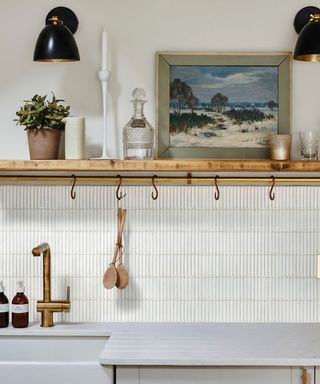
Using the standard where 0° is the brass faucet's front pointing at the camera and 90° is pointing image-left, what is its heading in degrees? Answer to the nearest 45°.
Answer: approximately 45°

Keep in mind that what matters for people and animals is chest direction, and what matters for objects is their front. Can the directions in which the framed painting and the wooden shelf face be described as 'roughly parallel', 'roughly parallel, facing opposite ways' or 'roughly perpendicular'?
roughly parallel

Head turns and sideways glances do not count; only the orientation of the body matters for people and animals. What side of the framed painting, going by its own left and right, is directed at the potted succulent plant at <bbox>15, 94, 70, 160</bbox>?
right

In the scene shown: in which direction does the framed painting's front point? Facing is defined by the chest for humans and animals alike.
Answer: toward the camera

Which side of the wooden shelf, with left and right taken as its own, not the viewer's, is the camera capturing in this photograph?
front

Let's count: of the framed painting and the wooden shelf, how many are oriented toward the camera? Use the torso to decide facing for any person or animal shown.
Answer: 2

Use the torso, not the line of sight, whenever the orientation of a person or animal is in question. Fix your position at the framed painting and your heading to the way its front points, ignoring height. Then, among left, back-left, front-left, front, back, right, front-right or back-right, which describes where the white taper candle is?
right
